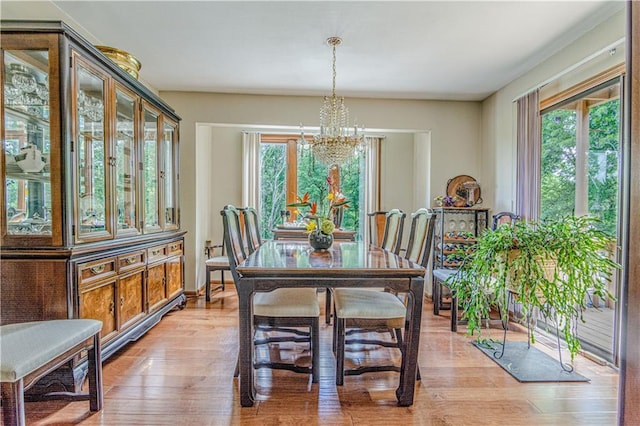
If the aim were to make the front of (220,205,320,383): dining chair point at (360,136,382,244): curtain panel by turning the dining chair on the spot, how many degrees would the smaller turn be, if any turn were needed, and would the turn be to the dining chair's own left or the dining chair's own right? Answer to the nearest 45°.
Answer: approximately 45° to the dining chair's own left

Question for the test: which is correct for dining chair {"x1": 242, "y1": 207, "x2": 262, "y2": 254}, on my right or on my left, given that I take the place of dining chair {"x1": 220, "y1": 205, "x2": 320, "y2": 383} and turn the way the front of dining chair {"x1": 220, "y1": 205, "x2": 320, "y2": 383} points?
on my left

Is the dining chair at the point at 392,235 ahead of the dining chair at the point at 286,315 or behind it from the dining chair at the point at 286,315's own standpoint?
ahead
